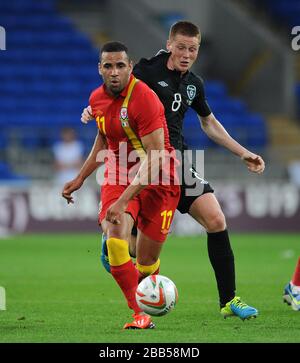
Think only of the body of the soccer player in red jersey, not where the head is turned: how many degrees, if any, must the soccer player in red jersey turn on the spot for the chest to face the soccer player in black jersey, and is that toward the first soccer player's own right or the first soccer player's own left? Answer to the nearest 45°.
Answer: approximately 180°

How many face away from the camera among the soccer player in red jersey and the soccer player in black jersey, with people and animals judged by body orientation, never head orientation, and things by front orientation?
0
